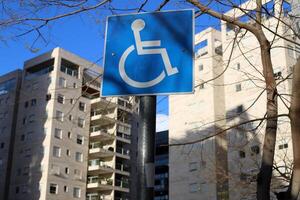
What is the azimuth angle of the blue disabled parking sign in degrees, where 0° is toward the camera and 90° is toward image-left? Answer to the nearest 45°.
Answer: approximately 0°
